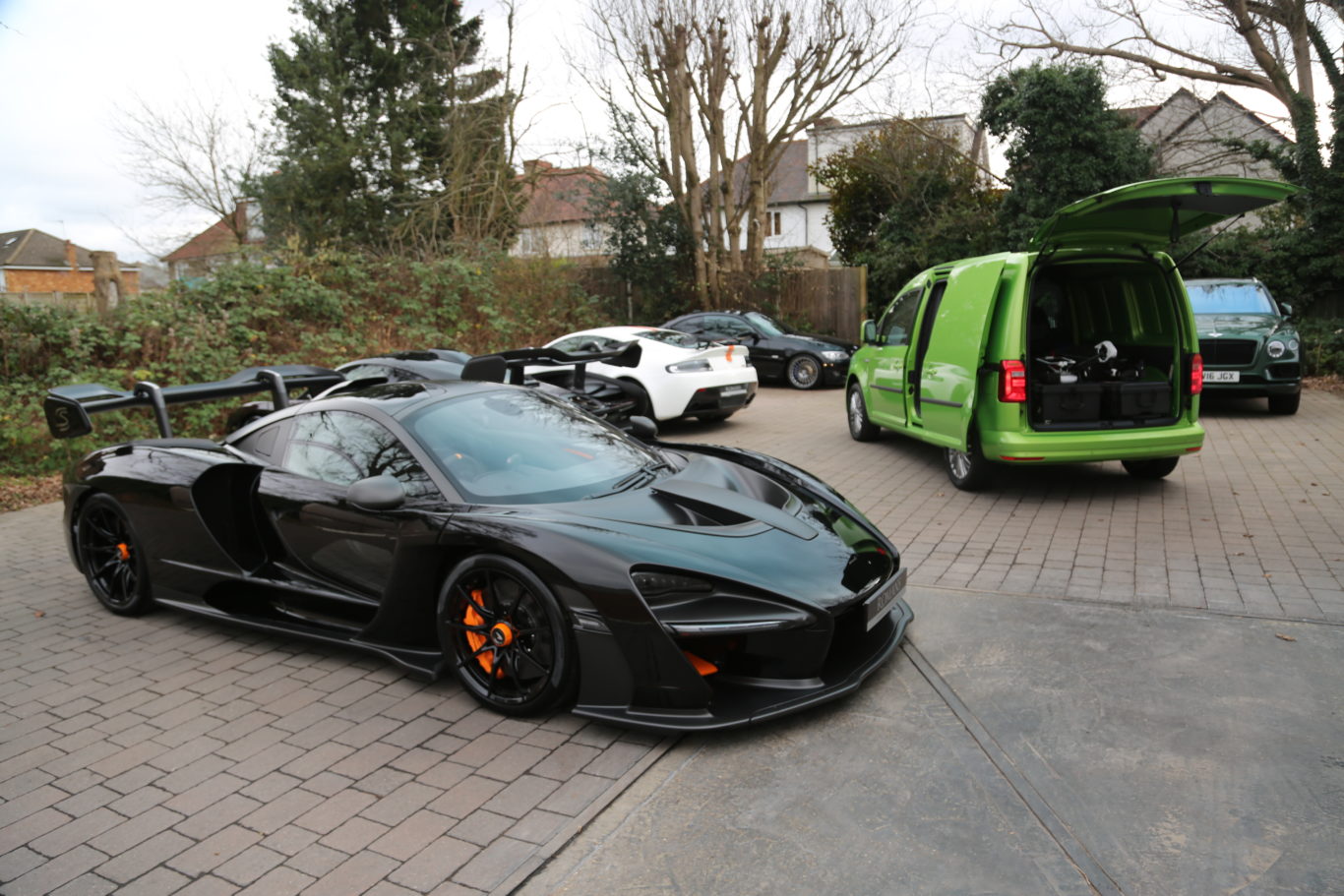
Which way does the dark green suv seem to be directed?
toward the camera

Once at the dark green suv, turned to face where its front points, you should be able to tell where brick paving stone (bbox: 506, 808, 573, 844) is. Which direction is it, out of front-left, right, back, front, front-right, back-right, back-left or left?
front

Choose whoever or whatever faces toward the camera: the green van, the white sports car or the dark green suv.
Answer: the dark green suv

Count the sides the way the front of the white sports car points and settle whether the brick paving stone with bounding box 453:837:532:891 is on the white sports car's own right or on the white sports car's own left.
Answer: on the white sports car's own left

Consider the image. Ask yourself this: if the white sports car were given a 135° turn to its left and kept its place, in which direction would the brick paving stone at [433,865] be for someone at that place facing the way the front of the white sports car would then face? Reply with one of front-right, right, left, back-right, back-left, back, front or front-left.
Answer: front

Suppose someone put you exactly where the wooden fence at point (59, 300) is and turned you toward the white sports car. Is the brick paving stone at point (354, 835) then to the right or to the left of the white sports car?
right

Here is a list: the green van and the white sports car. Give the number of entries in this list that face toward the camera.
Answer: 0

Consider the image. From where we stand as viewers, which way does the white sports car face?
facing away from the viewer and to the left of the viewer

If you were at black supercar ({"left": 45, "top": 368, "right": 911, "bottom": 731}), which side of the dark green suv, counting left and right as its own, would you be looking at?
front

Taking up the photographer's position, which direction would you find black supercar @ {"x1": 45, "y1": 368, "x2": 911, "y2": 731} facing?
facing the viewer and to the right of the viewer

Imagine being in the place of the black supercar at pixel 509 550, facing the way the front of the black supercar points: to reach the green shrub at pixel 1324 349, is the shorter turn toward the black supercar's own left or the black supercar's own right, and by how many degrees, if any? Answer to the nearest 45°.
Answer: approximately 90° to the black supercar's own left

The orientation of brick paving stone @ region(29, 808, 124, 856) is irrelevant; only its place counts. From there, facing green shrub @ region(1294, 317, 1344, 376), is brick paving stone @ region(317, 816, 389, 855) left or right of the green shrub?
right

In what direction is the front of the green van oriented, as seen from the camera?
facing away from the viewer and to the left of the viewer

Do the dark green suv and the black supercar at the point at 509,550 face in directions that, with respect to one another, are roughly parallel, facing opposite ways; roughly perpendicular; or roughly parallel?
roughly perpendicular

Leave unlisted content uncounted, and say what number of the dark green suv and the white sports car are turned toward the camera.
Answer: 1

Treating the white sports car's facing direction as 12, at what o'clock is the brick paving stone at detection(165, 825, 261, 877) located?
The brick paving stone is roughly at 8 o'clock from the white sports car.
